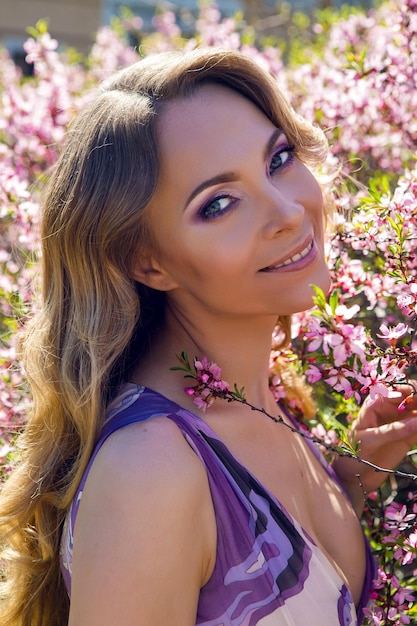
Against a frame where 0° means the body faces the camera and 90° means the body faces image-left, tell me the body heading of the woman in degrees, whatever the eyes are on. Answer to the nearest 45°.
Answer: approximately 315°

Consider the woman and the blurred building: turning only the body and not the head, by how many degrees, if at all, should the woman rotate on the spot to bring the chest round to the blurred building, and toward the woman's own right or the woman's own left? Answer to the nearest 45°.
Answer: approximately 135° to the woman's own left
